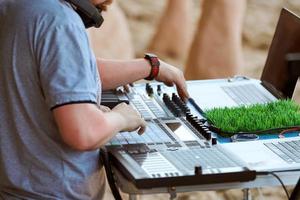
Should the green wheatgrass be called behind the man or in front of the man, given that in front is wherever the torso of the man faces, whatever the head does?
in front

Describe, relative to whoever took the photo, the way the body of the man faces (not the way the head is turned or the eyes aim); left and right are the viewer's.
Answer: facing away from the viewer and to the right of the viewer

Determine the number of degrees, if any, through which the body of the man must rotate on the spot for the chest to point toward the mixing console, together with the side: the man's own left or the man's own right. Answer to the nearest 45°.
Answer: approximately 45° to the man's own right
